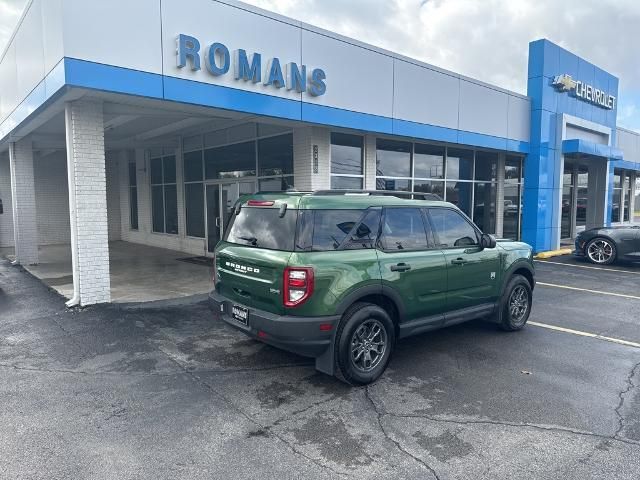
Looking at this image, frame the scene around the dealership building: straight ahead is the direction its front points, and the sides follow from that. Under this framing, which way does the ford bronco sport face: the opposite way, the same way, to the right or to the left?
to the left

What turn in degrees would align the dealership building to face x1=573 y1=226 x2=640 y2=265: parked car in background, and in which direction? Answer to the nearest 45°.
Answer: approximately 45° to its left

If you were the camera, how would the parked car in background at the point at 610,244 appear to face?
facing to the left of the viewer

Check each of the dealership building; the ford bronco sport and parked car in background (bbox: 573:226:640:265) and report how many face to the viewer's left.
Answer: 1

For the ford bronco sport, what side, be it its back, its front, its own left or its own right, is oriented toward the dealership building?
left

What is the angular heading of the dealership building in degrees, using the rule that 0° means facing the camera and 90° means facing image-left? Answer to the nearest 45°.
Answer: approximately 315°

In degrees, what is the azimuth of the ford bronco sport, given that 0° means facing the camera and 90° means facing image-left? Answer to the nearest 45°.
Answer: approximately 225°

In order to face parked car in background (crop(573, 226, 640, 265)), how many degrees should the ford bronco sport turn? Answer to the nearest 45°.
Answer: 0° — it already faces it
